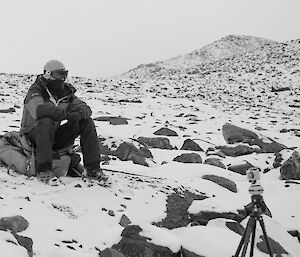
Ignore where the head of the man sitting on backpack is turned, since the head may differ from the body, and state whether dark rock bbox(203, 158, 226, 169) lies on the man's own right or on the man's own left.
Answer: on the man's own left

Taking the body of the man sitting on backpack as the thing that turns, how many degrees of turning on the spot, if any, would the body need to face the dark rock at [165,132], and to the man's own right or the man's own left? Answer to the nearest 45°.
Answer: approximately 90° to the man's own left

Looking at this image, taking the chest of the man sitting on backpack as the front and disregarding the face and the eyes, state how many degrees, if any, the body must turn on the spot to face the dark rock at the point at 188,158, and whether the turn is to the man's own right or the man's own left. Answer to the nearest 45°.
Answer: approximately 90° to the man's own left

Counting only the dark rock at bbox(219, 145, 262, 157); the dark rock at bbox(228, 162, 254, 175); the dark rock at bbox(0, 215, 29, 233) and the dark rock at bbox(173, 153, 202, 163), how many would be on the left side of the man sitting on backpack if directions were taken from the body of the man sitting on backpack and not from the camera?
3

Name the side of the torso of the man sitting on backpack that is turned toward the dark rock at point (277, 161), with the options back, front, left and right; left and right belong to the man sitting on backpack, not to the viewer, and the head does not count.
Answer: left

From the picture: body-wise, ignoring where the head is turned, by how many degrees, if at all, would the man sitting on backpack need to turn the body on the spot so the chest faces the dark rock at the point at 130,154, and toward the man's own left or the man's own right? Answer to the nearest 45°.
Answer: approximately 90° to the man's own left

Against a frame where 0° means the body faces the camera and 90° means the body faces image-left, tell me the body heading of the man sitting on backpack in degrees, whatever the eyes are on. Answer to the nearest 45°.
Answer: approximately 315°

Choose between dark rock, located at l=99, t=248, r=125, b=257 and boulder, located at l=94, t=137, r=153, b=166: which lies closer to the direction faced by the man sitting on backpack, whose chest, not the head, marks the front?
the dark rock

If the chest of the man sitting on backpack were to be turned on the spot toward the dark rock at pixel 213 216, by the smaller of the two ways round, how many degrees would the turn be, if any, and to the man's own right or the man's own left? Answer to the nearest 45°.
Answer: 0° — they already face it

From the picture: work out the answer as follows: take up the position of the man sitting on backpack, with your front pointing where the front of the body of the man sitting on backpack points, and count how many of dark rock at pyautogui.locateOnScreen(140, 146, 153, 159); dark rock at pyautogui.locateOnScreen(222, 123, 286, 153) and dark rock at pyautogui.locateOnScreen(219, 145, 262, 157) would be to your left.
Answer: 3

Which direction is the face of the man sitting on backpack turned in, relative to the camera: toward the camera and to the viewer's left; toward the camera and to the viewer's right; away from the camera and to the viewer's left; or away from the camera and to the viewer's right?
toward the camera and to the viewer's right

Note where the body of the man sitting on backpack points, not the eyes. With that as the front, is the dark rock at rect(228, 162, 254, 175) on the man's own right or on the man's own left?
on the man's own left

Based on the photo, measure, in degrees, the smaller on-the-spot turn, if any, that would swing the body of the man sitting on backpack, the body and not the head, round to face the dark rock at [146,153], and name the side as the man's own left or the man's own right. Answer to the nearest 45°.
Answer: approximately 90° to the man's own left

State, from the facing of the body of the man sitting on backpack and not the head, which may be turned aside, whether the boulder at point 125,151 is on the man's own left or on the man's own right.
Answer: on the man's own left
